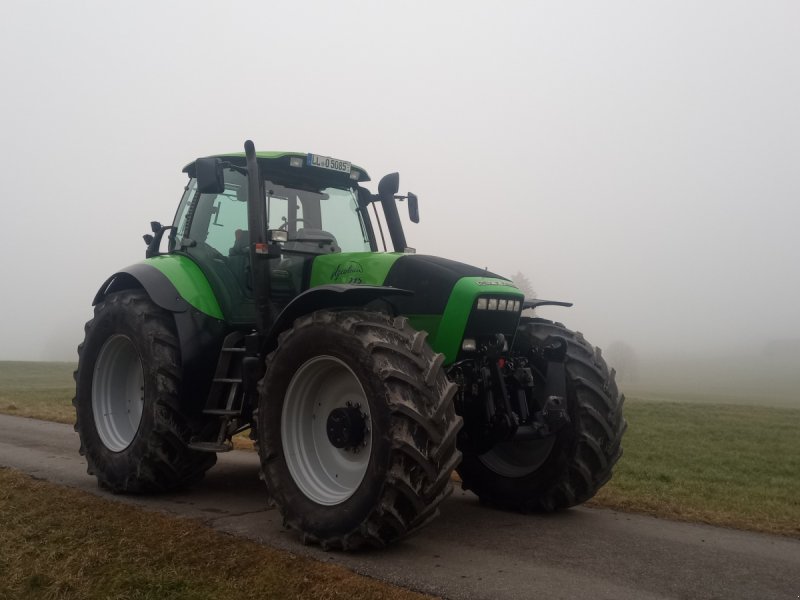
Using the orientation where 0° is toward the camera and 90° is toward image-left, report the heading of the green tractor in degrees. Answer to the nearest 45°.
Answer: approximately 315°
